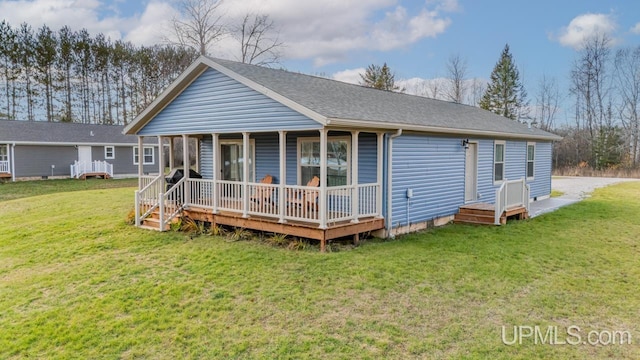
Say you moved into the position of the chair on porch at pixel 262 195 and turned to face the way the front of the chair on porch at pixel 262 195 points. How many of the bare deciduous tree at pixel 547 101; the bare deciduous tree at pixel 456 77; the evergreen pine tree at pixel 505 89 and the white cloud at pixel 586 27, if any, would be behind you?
4

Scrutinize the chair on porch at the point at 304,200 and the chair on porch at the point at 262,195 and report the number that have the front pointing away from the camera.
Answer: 0

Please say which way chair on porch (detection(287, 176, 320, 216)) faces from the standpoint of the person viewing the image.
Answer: facing the viewer and to the left of the viewer

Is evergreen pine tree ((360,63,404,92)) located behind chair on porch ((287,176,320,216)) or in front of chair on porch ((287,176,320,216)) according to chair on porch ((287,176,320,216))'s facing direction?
behind

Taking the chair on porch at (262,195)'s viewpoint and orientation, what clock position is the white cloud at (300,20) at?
The white cloud is roughly at 5 o'clock from the chair on porch.

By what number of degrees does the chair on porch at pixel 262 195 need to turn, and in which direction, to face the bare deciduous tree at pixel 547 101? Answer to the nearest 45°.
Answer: approximately 180°

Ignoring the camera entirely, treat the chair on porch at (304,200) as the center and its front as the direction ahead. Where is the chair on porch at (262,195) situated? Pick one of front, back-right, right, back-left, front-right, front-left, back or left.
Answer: right

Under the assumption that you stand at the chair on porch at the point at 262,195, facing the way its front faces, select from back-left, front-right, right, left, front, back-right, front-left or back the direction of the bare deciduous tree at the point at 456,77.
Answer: back

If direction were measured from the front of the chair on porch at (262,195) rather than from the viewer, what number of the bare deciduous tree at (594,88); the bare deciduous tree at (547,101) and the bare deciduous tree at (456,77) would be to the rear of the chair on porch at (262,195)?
3

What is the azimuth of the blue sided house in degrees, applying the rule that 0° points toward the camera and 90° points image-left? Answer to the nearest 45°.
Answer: approximately 45°
